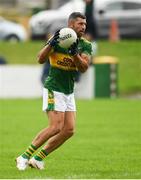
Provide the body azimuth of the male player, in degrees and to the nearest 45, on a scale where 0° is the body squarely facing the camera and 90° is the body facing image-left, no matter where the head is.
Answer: approximately 315°

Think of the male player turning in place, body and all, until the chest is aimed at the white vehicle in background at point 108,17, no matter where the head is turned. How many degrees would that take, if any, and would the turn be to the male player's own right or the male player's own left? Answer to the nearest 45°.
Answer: approximately 135° to the male player's own left

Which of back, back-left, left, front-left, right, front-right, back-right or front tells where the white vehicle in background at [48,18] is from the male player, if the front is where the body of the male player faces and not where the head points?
back-left

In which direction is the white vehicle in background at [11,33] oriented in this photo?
to the viewer's right
